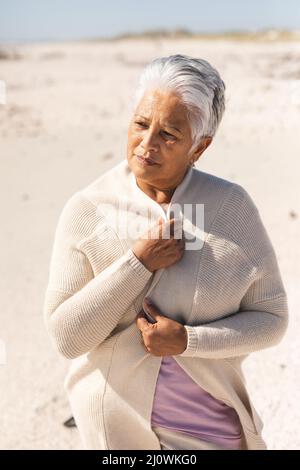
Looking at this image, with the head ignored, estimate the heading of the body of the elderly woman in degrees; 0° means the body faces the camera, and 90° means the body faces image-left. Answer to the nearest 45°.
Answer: approximately 0°
